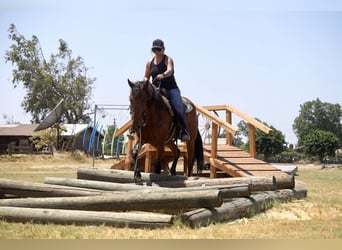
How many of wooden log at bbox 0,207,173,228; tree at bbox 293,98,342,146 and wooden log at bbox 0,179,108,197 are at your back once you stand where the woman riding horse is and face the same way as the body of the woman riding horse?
1

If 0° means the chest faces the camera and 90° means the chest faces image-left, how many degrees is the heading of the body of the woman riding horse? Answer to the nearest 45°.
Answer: approximately 45°

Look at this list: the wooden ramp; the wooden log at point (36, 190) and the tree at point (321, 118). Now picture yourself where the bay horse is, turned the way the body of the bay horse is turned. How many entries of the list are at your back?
2

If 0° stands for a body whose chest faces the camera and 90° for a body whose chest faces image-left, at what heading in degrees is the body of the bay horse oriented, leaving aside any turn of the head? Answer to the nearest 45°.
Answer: approximately 45°

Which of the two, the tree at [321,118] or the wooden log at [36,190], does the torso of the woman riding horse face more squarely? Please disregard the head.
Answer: the wooden log
